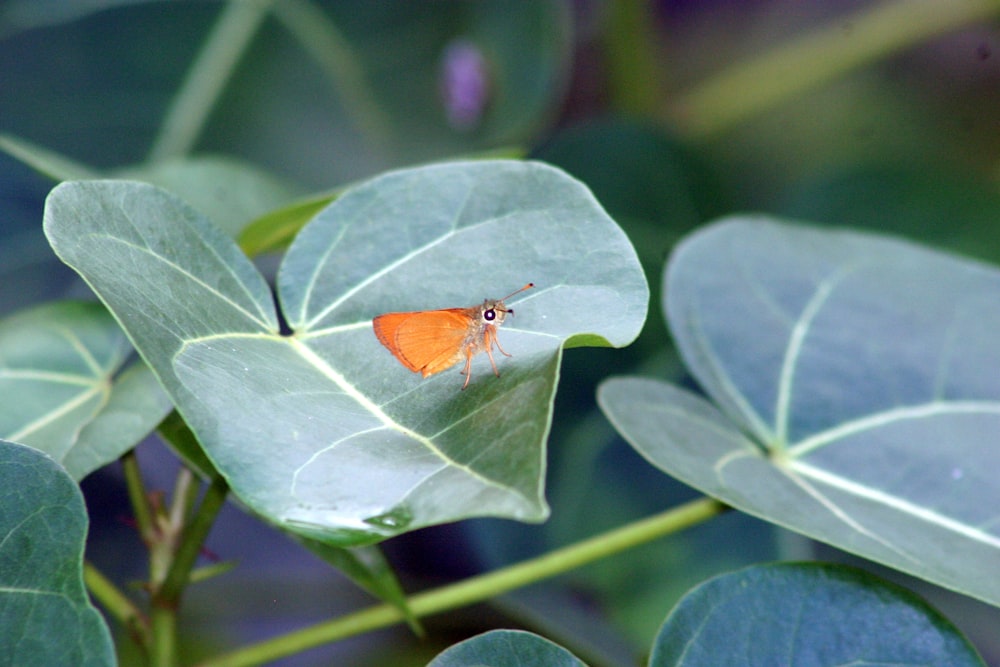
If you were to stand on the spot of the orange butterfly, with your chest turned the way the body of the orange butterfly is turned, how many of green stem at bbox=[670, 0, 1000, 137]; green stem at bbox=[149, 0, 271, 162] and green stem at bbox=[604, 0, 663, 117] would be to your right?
0

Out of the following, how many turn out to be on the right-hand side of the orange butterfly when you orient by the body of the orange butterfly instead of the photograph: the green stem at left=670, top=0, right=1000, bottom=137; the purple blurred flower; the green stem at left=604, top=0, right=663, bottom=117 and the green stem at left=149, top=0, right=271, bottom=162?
0

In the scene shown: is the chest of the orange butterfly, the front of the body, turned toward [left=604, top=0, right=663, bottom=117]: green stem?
no

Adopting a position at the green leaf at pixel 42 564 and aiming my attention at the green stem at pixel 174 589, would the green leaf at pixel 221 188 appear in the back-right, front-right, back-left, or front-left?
front-left

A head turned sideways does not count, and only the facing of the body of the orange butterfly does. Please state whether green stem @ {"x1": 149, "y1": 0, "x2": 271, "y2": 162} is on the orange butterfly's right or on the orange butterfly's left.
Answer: on the orange butterfly's left

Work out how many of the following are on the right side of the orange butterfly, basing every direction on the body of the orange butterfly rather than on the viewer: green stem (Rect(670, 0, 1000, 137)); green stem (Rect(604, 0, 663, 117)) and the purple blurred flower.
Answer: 0

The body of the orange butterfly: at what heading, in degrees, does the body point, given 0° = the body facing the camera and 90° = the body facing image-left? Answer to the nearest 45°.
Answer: approximately 270°
